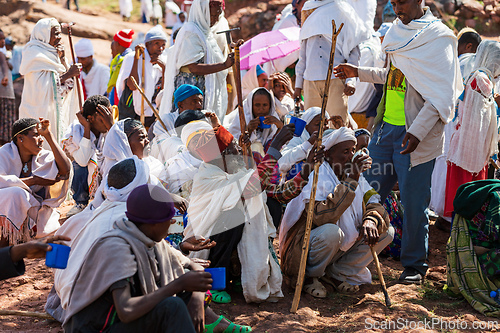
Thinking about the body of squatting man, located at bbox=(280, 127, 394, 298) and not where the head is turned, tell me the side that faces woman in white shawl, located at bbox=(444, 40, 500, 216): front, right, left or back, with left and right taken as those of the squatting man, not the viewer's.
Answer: left

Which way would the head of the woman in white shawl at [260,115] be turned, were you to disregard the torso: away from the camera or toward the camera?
toward the camera

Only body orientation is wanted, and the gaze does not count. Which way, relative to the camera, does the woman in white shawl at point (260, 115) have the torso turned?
toward the camera

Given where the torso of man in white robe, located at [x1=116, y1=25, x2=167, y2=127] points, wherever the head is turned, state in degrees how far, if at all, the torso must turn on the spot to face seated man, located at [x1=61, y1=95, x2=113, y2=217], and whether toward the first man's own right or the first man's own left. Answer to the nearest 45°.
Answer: approximately 45° to the first man's own right

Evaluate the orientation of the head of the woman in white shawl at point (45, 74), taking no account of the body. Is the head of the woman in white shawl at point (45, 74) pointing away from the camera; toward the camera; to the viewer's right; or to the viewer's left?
to the viewer's right

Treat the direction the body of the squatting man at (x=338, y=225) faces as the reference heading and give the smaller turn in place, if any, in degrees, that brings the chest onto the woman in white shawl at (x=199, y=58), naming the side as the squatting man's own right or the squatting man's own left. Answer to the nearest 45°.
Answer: approximately 180°

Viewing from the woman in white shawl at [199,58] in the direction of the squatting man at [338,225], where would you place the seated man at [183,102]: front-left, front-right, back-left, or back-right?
front-right

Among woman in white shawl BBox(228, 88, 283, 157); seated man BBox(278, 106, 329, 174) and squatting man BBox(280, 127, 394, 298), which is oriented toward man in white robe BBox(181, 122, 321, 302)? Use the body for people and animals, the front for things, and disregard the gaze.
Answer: the woman in white shawl

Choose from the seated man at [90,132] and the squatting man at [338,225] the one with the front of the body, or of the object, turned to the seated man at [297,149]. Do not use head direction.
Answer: the seated man at [90,132]

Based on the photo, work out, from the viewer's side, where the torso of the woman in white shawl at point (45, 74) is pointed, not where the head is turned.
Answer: to the viewer's right
